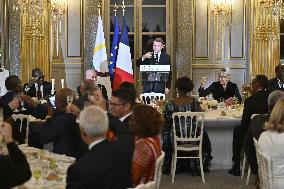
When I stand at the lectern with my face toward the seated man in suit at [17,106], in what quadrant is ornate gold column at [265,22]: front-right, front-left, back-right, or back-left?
back-left

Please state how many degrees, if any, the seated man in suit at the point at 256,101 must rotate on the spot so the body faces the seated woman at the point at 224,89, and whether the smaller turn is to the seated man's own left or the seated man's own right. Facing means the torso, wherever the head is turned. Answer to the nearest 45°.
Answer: approximately 90° to the seated man's own right

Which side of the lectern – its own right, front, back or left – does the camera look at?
front

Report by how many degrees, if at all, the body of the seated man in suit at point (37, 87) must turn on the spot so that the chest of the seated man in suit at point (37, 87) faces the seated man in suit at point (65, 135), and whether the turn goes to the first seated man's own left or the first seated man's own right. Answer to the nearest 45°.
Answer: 0° — they already face them

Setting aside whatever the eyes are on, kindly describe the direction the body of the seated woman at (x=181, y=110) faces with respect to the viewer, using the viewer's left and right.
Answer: facing away from the viewer

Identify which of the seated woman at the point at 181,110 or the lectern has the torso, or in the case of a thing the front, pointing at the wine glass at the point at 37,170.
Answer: the lectern

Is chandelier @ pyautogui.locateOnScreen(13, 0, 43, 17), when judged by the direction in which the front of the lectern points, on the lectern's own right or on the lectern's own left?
on the lectern's own right

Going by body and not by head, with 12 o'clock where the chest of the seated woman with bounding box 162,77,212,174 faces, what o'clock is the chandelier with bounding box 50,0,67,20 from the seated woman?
The chandelier is roughly at 11 o'clock from the seated woman.

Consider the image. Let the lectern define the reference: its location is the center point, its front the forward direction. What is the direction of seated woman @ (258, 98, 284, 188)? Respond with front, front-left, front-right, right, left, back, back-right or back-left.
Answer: front

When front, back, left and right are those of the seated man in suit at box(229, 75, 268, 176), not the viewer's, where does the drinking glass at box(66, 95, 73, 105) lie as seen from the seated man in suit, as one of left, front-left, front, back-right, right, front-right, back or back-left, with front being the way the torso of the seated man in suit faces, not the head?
front-left

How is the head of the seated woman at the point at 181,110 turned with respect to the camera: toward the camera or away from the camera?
away from the camera

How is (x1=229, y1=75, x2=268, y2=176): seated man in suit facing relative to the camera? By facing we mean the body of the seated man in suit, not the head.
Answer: to the viewer's left

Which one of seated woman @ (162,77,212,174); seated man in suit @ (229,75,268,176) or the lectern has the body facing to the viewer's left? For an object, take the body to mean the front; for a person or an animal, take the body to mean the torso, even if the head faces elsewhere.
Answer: the seated man in suit

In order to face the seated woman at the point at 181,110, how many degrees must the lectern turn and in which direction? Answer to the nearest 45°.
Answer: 0° — it already faces them

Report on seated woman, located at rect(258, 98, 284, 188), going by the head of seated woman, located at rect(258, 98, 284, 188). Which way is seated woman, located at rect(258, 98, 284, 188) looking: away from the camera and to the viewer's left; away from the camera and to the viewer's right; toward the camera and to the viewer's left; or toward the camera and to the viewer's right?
away from the camera and to the viewer's left

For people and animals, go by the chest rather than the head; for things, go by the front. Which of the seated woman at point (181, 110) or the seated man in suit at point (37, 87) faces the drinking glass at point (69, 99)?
the seated man in suit
